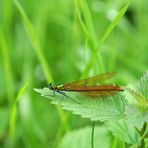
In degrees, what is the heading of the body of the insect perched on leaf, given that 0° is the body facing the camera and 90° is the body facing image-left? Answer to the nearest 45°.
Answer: approximately 90°
